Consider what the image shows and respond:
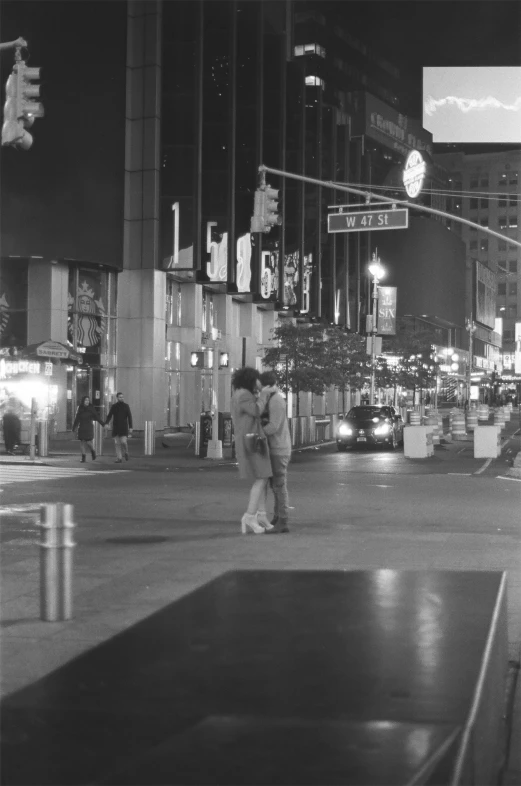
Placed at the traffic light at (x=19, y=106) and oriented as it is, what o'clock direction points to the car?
The car is roughly at 10 o'clock from the traffic light.

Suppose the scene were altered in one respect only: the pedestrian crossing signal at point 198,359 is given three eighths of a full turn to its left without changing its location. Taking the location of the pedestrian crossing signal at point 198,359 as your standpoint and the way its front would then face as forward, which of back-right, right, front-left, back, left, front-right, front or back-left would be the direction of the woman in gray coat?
back-right

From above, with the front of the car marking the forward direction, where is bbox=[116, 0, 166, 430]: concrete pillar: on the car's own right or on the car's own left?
on the car's own right

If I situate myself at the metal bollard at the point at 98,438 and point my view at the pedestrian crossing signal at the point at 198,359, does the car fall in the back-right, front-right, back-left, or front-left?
front-left

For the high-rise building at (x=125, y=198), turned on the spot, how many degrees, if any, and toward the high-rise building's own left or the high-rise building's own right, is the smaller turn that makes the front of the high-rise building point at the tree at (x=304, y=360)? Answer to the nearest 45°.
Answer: approximately 45° to the high-rise building's own left

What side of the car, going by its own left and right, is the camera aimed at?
front

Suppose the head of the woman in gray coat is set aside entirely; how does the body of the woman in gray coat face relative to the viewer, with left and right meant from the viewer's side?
facing to the right of the viewer

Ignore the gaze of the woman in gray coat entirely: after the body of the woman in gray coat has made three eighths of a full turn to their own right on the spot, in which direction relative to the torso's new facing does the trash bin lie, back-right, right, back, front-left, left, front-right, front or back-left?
back-right

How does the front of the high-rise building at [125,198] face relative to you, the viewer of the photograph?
facing the viewer and to the right of the viewer

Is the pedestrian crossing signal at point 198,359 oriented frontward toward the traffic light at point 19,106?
yes

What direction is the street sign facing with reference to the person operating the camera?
facing the viewer
